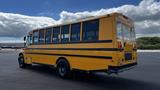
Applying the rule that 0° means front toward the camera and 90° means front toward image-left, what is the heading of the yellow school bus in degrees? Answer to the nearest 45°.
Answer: approximately 135°
